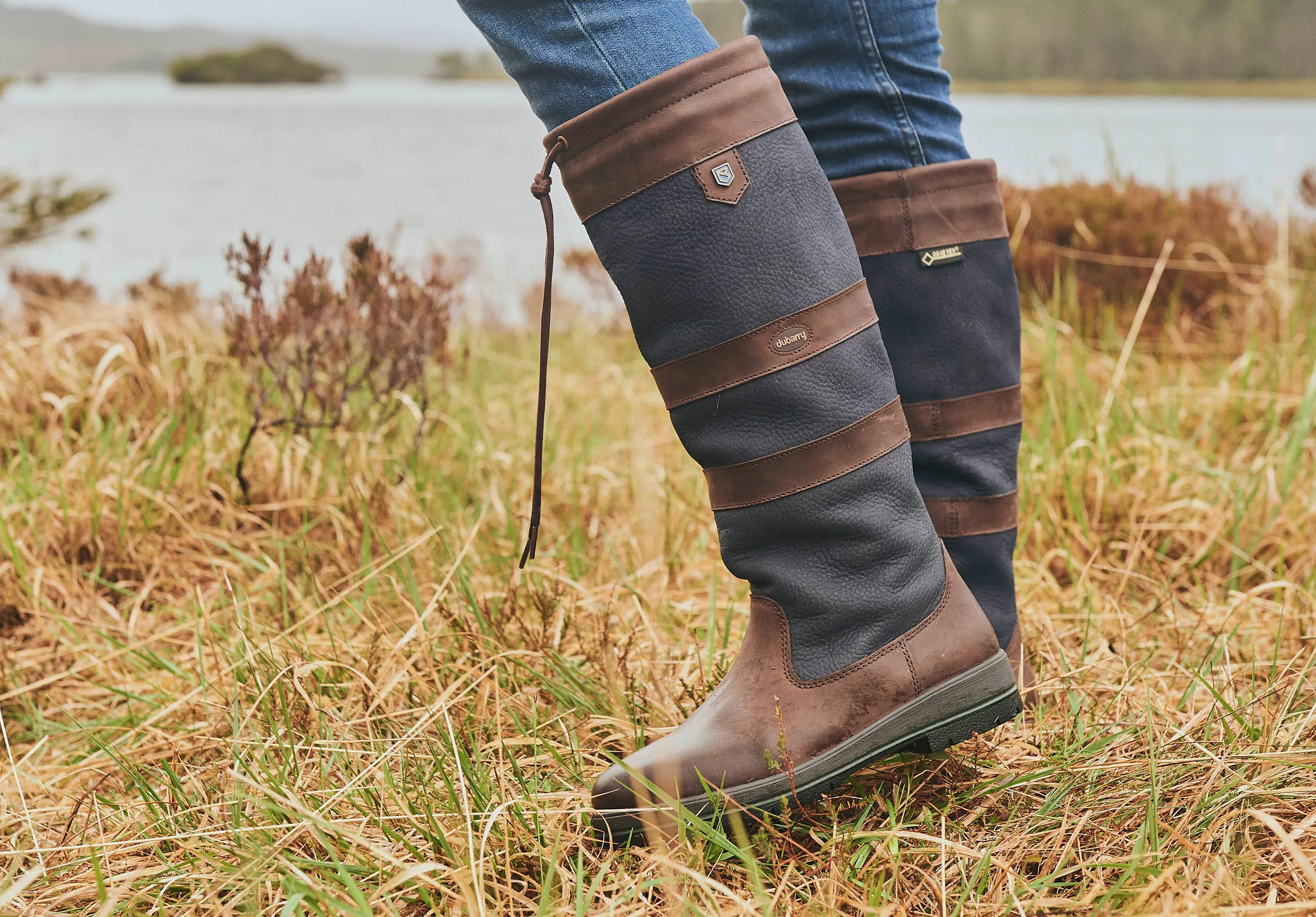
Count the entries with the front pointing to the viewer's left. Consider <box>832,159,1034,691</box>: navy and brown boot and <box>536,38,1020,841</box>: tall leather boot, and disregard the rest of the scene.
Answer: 2

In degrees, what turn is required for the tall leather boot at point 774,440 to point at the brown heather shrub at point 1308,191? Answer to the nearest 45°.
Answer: approximately 135° to its right

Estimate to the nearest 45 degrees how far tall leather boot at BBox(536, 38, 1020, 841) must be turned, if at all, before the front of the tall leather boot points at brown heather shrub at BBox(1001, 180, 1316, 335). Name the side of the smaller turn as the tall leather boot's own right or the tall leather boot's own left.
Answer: approximately 135° to the tall leather boot's own right

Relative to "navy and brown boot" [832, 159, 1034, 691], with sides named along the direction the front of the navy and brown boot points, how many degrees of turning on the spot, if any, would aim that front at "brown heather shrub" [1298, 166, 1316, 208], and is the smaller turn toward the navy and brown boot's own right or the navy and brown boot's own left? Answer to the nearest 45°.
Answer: approximately 135° to the navy and brown boot's own right

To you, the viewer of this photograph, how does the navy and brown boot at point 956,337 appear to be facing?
facing to the left of the viewer

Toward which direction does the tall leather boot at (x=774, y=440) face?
to the viewer's left

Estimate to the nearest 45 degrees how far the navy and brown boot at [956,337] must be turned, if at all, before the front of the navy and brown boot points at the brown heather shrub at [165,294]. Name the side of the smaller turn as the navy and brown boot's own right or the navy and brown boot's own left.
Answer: approximately 45° to the navy and brown boot's own right
